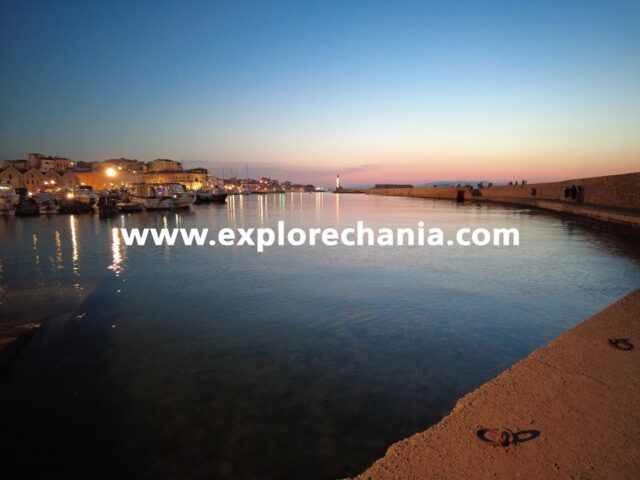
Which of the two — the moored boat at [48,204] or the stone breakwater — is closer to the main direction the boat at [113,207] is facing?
the stone breakwater

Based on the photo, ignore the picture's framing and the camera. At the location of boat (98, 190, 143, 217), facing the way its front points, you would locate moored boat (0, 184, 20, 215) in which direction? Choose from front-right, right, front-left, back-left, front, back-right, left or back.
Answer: back

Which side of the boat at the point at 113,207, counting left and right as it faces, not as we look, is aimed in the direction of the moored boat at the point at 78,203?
back

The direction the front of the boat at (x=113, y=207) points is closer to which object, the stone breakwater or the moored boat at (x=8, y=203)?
the stone breakwater

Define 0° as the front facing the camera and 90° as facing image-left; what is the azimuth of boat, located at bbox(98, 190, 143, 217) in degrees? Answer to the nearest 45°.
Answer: approximately 270°

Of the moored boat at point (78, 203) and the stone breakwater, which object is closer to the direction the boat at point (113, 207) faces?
the stone breakwater
